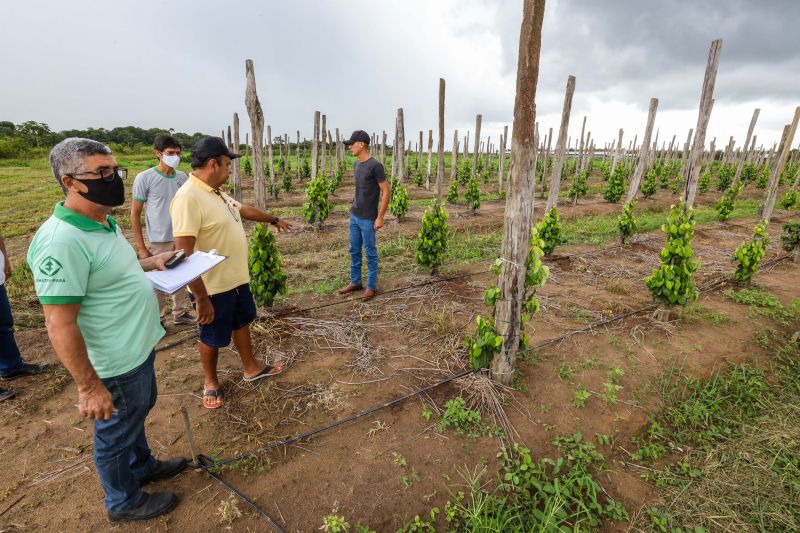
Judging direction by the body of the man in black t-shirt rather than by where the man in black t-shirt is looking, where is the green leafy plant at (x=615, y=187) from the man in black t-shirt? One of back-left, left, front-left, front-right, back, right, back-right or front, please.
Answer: back

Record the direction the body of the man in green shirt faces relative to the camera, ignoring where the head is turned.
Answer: to the viewer's right

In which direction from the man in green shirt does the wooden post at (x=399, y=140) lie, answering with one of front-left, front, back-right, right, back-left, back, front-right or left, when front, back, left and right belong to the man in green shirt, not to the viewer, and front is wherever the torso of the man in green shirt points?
front-left

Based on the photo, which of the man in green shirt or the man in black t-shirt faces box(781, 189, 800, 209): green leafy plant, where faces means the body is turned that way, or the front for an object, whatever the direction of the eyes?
the man in green shirt

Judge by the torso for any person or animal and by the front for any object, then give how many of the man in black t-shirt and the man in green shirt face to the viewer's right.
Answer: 1

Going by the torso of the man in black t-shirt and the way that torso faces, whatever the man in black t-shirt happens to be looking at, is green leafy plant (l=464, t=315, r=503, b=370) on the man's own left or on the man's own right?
on the man's own left

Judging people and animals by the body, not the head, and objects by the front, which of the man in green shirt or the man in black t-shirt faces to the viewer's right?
the man in green shirt

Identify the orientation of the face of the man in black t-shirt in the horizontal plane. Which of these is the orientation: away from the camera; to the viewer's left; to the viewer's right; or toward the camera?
to the viewer's left

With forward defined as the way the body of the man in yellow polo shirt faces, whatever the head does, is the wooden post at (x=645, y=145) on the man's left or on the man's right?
on the man's left

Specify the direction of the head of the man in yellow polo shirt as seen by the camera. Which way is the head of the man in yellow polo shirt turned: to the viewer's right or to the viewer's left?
to the viewer's right

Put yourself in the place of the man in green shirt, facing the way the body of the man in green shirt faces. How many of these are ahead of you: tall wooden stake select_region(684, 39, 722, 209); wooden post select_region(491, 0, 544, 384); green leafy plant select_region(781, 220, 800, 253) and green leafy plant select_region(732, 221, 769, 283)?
4

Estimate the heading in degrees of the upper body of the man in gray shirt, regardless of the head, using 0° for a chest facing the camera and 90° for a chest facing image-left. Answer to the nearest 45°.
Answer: approximately 315°
